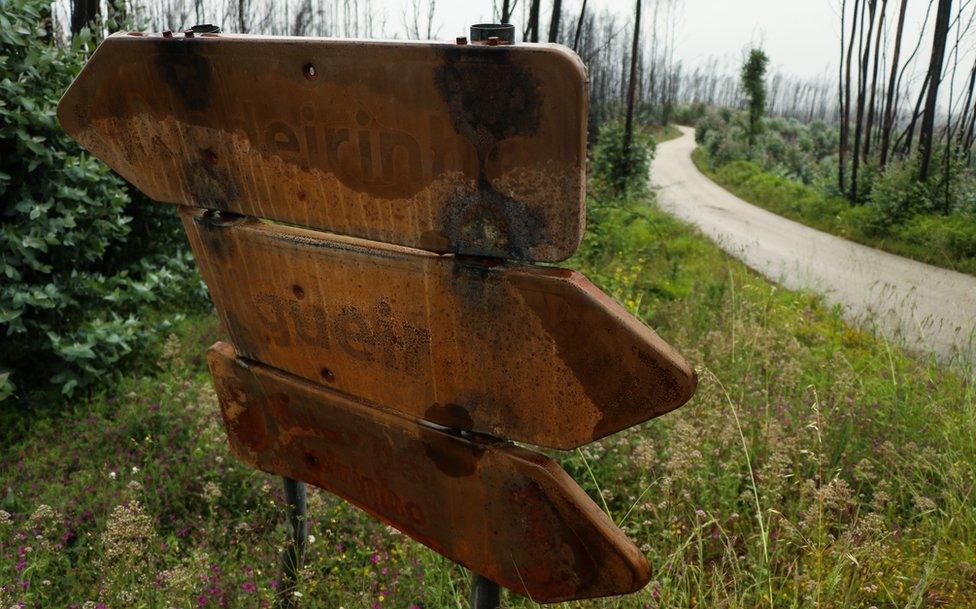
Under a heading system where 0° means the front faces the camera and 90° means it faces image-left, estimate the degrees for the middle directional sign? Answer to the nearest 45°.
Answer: approximately 45°

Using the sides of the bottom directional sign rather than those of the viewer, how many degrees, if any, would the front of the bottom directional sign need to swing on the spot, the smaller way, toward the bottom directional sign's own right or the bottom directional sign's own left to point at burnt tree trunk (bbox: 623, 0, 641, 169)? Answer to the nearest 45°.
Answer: approximately 135° to the bottom directional sign's own right

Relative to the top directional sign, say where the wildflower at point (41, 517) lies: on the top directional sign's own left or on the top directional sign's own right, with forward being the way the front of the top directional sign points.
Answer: on the top directional sign's own right

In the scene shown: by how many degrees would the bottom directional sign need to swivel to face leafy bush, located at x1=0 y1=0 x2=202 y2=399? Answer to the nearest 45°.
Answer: approximately 90° to its right

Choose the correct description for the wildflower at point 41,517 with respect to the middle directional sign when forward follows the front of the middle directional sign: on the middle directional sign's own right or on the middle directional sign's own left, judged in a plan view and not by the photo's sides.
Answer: on the middle directional sign's own right

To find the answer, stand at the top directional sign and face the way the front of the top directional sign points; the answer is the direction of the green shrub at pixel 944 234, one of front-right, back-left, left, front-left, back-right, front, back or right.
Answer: back

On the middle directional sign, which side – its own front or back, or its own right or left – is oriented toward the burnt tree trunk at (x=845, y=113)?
back
